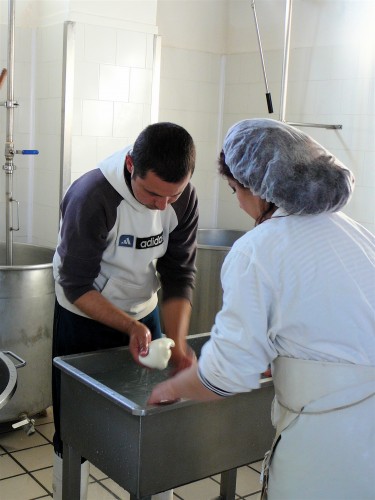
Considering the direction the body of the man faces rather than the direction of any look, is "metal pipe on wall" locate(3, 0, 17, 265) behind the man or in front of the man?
behind

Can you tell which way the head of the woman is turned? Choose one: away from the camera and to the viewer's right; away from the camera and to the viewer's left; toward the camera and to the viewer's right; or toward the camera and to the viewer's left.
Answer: away from the camera and to the viewer's left

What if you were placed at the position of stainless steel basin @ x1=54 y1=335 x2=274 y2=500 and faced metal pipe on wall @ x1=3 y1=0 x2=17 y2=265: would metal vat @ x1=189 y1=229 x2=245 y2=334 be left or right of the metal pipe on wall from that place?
right

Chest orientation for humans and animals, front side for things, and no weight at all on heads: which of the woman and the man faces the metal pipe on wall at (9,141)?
the woman

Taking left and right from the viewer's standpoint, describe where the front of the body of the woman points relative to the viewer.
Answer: facing away from the viewer and to the left of the viewer

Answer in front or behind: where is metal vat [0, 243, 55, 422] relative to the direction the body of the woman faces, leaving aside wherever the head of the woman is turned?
in front

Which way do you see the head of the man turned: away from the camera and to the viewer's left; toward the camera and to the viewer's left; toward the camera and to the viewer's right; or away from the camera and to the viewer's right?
toward the camera and to the viewer's right

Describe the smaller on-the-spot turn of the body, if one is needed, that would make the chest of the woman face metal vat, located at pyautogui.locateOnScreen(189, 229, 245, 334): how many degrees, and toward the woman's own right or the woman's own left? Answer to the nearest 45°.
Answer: approximately 45° to the woman's own right

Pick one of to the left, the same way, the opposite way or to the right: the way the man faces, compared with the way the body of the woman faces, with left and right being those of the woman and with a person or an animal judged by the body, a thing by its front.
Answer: the opposite way

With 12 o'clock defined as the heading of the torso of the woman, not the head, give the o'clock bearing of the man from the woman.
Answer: The man is roughly at 12 o'clock from the woman.

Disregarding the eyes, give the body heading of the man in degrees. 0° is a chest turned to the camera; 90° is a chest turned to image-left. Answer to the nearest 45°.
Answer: approximately 315°

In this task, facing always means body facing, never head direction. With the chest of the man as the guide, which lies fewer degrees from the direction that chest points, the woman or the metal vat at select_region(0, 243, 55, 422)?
the woman

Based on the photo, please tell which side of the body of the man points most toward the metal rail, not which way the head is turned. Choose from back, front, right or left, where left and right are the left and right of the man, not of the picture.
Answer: left

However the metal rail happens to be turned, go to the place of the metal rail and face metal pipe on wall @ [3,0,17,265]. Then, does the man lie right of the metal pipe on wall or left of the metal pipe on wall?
left

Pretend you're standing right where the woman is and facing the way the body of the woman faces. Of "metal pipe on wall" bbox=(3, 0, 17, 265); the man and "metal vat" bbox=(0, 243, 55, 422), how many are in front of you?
3

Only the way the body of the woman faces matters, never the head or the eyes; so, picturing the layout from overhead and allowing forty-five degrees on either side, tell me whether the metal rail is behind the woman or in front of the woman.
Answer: in front

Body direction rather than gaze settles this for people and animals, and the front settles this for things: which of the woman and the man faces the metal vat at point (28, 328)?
the woman
